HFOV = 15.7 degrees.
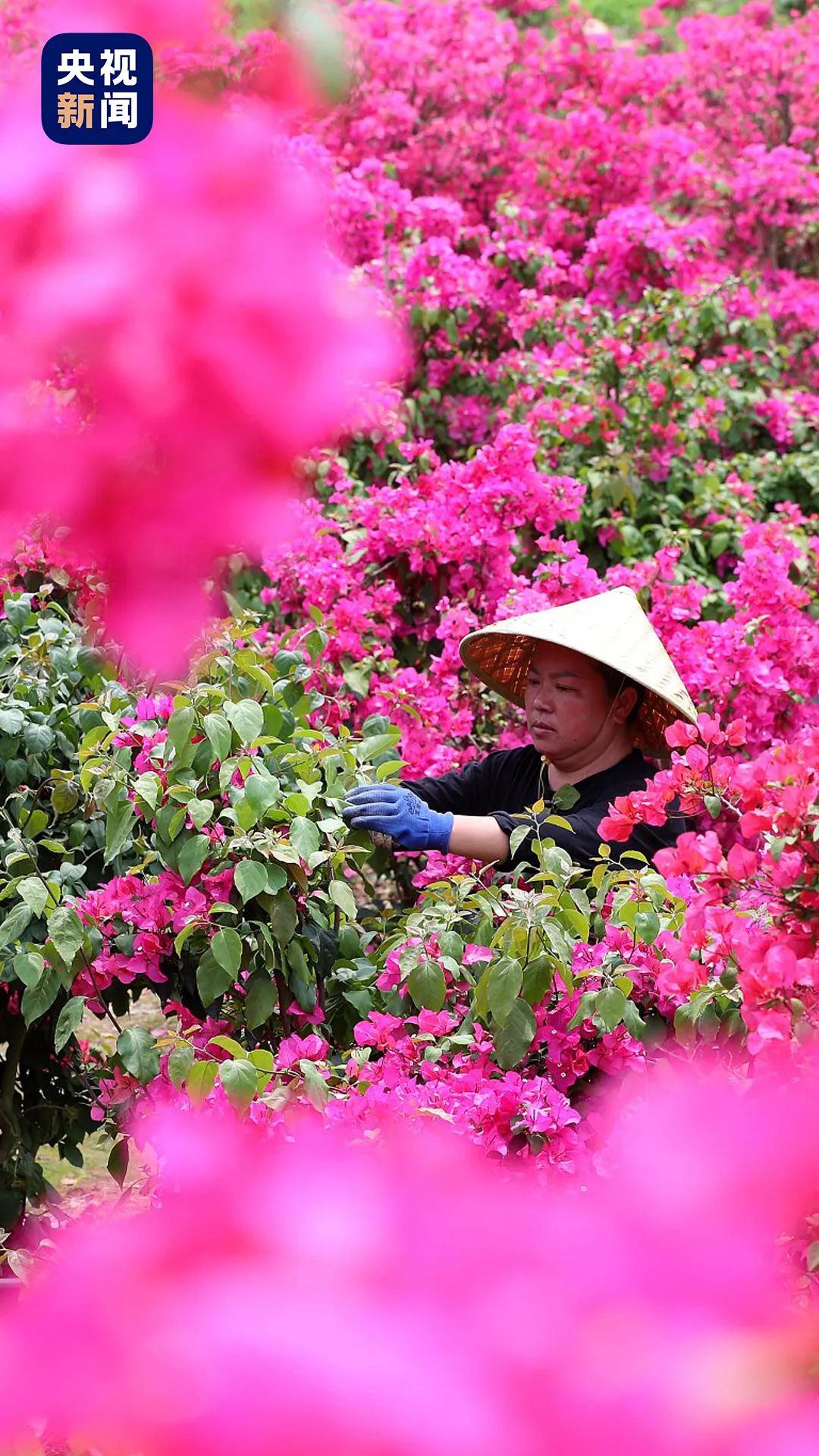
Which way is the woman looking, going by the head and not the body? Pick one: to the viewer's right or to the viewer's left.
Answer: to the viewer's left

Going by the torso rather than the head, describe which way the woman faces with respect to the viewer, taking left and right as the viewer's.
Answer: facing the viewer and to the left of the viewer

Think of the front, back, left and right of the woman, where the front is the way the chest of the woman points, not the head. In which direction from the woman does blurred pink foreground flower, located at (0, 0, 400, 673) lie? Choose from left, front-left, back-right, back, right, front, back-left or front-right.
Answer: front-left

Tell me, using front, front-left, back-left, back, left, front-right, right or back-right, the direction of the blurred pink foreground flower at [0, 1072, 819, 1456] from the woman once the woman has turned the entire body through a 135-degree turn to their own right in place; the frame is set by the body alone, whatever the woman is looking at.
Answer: back
